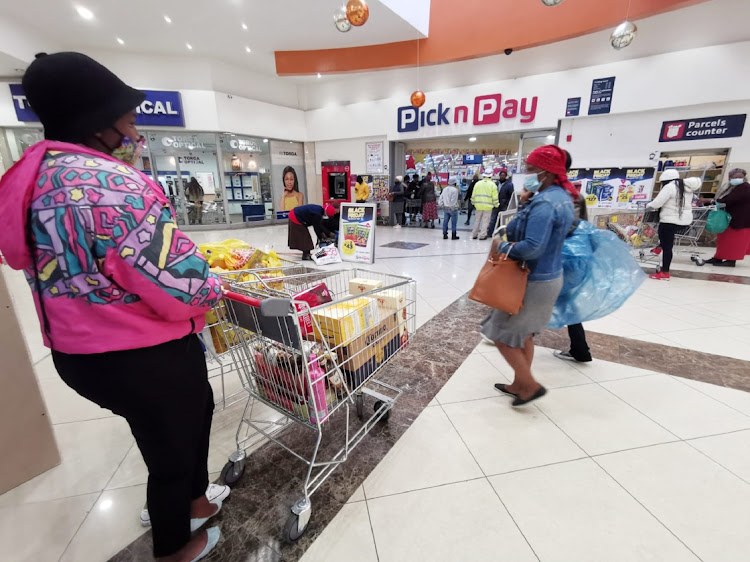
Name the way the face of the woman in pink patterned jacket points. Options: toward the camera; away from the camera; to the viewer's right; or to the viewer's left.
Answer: to the viewer's right

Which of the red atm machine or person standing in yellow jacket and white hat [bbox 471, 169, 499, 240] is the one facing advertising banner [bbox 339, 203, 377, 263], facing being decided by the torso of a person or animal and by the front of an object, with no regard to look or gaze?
the red atm machine

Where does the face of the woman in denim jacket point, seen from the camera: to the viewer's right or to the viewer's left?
to the viewer's left

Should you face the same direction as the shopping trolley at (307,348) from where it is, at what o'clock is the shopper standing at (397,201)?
The shopper standing is roughly at 11 o'clock from the shopping trolley.

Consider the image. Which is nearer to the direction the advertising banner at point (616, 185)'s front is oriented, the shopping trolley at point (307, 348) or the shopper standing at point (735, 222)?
the shopping trolley

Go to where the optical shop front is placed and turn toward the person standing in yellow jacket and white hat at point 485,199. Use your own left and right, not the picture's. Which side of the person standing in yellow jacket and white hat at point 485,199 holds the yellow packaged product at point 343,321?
right

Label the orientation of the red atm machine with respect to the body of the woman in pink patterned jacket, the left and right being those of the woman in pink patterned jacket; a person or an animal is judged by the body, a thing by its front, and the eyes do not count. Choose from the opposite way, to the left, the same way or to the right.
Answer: the opposite way

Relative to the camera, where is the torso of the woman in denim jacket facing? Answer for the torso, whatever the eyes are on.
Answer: to the viewer's left

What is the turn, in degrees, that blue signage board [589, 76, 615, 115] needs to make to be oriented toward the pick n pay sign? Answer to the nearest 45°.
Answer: approximately 45° to its right
